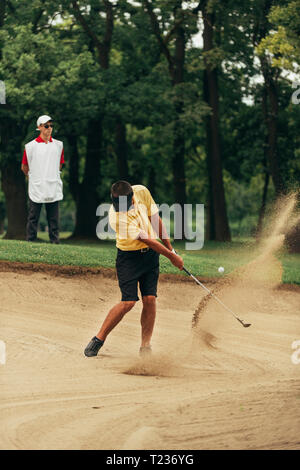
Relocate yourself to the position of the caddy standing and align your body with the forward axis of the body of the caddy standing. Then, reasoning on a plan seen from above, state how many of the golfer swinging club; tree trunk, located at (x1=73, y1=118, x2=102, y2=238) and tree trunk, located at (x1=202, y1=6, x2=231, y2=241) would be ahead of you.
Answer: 1

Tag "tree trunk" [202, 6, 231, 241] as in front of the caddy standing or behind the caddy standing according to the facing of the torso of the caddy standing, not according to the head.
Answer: behind

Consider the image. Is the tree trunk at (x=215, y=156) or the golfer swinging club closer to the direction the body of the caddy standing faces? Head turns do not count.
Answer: the golfer swinging club

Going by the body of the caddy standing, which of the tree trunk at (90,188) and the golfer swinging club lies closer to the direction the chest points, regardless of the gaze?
the golfer swinging club

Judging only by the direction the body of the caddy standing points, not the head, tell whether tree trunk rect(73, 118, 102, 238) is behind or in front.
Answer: behind

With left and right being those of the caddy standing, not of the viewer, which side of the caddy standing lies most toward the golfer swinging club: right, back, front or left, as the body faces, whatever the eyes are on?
front

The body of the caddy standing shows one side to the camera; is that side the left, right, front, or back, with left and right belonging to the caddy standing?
front
